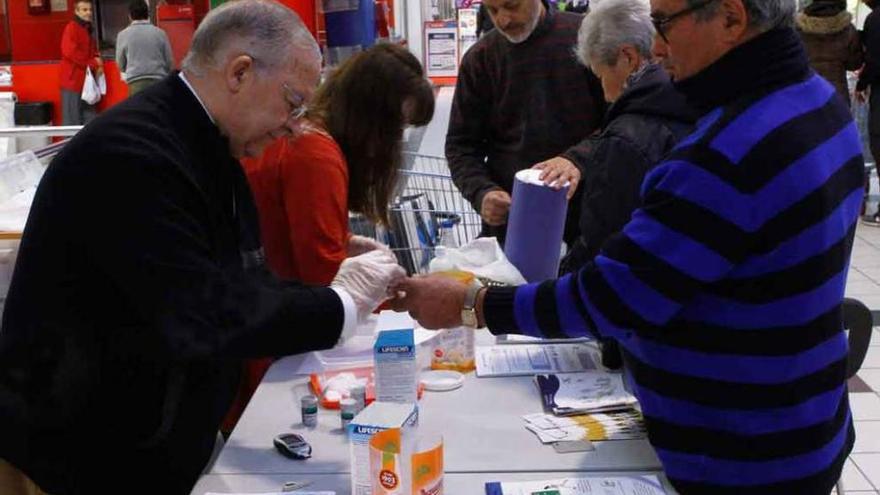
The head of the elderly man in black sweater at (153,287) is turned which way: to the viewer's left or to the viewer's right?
to the viewer's right

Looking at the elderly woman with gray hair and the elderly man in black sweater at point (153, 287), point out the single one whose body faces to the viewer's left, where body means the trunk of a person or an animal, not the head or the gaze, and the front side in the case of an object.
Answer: the elderly woman with gray hair

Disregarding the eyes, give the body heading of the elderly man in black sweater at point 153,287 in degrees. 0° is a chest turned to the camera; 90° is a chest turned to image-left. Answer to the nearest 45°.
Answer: approximately 270°

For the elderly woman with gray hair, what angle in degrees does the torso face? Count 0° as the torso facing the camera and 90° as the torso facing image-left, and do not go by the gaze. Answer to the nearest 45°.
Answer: approximately 90°

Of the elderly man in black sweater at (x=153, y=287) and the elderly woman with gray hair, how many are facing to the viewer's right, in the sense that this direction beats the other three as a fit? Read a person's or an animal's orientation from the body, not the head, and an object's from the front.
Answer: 1

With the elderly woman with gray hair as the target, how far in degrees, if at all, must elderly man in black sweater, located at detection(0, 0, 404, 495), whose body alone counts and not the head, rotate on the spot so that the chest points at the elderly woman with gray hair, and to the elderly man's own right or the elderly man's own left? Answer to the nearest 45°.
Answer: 0° — they already face them
